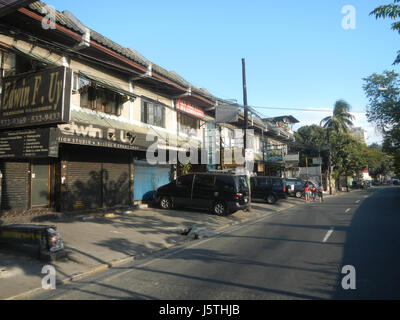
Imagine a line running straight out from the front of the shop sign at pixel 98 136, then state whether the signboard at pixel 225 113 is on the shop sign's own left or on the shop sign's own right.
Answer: on the shop sign's own left

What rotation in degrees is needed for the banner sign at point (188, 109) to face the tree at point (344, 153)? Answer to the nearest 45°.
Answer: approximately 90° to its left

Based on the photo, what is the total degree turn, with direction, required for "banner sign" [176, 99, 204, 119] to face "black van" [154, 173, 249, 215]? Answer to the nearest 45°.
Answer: approximately 45° to its right

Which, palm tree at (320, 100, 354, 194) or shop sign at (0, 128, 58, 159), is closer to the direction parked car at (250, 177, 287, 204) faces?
the shop sign
